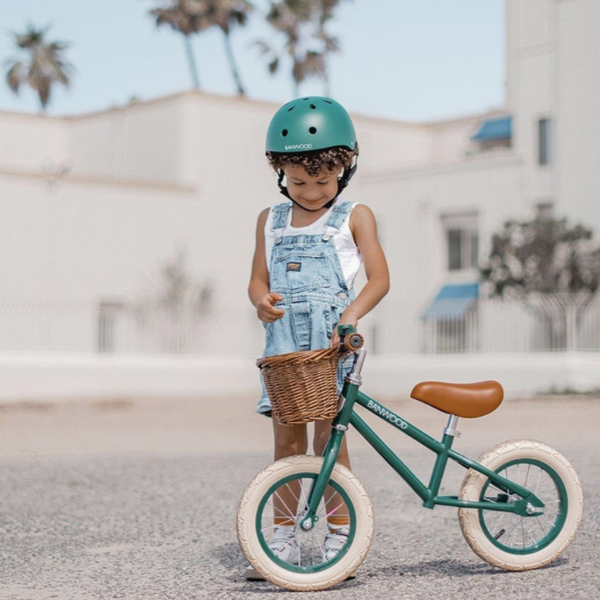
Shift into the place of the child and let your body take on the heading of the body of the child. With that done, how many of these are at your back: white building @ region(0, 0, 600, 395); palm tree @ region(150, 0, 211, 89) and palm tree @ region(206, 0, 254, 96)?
3

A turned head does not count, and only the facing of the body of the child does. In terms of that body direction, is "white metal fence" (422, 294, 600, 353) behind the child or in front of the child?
behind

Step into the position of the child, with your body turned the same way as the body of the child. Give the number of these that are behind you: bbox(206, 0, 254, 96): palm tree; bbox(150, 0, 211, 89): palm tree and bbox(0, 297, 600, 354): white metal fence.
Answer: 3

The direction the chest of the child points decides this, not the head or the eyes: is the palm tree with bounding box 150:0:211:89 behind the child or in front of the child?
behind

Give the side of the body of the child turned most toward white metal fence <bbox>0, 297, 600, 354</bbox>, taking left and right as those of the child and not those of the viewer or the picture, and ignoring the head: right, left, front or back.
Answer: back

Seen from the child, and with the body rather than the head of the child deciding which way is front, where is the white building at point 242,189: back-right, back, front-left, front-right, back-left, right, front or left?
back

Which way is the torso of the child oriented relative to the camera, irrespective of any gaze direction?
toward the camera

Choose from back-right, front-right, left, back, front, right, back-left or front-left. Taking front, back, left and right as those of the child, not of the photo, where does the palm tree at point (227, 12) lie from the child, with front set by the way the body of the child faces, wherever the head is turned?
back

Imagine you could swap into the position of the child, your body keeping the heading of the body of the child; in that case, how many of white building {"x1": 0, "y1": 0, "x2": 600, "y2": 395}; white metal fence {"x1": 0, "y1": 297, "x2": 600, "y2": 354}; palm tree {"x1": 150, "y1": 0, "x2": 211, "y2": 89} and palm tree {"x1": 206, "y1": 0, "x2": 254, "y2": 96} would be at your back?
4
